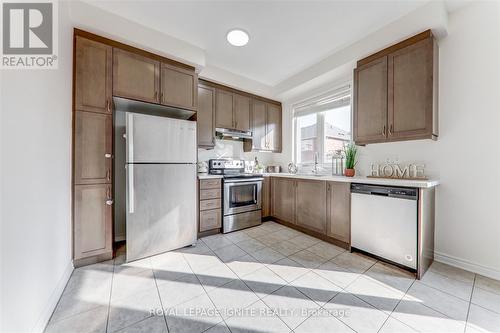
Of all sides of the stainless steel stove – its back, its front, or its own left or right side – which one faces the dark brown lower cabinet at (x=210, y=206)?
right

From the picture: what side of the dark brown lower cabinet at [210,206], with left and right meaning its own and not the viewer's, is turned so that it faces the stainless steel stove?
left

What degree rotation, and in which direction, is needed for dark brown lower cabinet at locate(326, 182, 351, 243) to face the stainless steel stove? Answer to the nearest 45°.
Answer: approximately 45° to its right

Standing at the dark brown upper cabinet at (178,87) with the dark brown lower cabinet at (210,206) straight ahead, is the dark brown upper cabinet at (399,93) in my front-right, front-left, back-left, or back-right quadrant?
front-right

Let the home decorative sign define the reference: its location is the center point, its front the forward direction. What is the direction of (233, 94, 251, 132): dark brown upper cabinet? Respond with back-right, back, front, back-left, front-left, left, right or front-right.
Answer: right

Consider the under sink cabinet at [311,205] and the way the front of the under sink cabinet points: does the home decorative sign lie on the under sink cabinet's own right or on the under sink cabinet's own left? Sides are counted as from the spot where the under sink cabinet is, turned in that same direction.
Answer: on the under sink cabinet's own left

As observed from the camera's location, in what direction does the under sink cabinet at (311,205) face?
facing the viewer and to the left of the viewer

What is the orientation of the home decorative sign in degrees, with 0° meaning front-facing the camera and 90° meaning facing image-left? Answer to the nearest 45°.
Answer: approximately 0°

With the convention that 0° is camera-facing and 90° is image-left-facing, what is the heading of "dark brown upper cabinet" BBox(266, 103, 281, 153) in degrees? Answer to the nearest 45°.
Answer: approximately 315°

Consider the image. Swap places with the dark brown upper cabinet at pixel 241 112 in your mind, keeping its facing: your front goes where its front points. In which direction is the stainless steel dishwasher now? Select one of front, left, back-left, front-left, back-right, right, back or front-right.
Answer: front

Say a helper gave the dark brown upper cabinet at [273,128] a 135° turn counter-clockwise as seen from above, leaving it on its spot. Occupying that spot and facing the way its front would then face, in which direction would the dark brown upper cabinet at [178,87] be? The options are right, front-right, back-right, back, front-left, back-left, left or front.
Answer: back-left

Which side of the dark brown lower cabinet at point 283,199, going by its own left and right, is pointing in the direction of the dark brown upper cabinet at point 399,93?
left

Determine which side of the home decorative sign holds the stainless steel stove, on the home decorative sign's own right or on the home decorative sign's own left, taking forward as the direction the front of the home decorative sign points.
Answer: on the home decorative sign's own right
